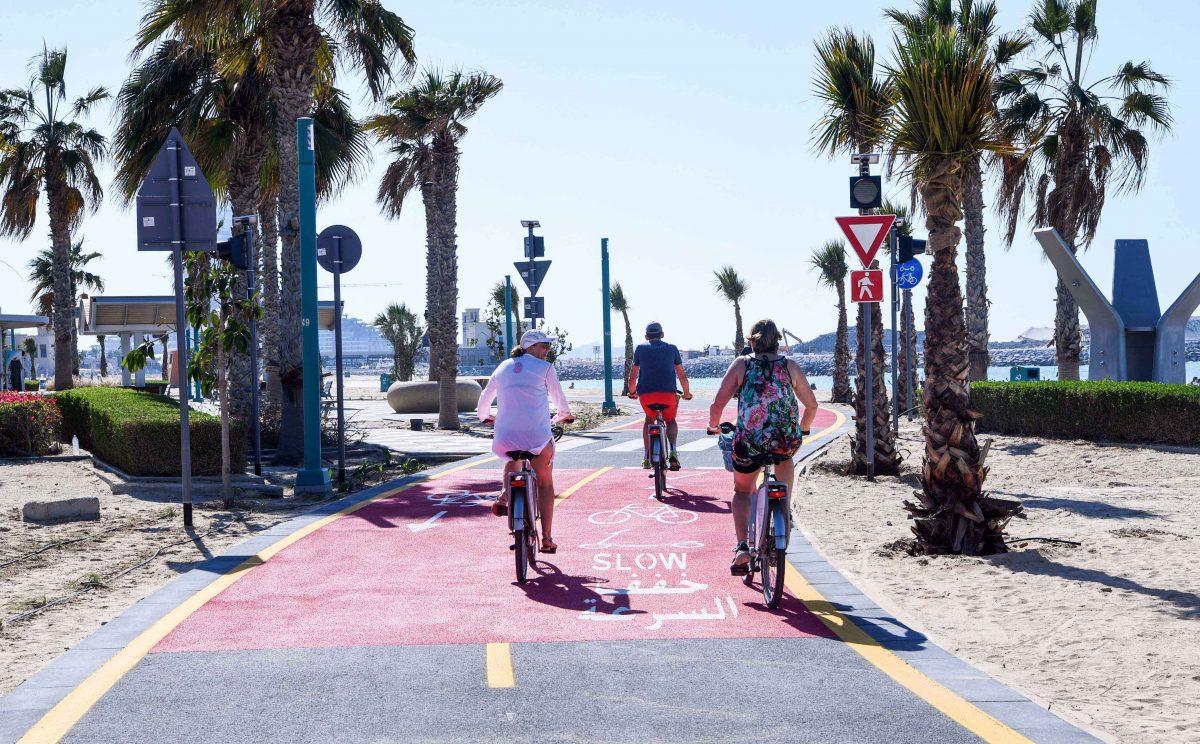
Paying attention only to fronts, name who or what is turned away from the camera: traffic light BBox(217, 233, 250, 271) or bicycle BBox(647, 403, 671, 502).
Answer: the bicycle

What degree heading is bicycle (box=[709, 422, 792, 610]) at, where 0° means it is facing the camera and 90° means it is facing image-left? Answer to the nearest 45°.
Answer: approximately 180°

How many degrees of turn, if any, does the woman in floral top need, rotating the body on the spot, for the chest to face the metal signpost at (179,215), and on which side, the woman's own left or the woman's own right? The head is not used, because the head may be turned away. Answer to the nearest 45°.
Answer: approximately 45° to the woman's own left

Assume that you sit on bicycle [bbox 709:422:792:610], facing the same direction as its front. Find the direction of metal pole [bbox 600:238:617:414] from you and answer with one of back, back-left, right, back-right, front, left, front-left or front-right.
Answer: front

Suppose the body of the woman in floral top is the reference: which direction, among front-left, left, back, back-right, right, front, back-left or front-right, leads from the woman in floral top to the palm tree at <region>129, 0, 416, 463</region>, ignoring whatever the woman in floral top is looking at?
front-left

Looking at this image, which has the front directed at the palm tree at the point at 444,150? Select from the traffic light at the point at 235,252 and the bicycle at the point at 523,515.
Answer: the bicycle

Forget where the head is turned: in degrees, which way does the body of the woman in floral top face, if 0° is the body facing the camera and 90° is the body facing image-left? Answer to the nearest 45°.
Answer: approximately 180°

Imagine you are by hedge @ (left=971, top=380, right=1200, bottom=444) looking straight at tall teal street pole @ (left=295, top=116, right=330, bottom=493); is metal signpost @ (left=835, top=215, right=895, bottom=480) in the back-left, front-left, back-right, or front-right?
front-left

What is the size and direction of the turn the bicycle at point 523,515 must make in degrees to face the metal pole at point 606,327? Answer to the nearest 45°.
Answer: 0° — it already faces it

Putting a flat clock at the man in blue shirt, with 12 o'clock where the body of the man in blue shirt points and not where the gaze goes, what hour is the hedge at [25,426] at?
The hedge is roughly at 10 o'clock from the man in blue shirt.

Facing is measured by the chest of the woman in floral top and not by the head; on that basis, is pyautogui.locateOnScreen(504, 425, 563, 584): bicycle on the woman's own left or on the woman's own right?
on the woman's own left

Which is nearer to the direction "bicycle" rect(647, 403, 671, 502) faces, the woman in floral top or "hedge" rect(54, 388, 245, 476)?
the hedge

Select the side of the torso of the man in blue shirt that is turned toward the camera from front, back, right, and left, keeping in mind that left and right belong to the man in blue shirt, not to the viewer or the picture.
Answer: back

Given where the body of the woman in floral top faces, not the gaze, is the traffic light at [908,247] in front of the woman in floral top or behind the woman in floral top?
in front

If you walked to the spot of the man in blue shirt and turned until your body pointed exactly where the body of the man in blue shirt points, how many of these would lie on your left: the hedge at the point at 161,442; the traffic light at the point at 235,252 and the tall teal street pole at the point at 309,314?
3

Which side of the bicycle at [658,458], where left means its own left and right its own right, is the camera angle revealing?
back
